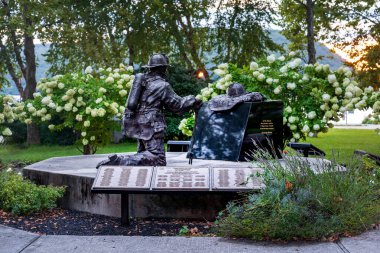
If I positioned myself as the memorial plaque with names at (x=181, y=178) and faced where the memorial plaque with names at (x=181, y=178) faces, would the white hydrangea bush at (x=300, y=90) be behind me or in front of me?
behind

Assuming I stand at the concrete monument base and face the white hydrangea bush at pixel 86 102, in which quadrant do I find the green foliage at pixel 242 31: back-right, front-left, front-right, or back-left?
front-right

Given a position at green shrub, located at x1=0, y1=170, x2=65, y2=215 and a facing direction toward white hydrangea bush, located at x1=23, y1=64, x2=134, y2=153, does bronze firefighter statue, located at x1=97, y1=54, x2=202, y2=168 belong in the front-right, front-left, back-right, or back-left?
front-right

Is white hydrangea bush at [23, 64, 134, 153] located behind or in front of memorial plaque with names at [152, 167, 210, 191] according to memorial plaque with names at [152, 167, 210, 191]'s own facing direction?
behind

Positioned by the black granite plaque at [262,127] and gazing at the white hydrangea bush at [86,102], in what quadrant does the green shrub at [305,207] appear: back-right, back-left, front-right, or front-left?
back-left

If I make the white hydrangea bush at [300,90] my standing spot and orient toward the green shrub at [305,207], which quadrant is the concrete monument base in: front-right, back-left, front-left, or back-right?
front-right

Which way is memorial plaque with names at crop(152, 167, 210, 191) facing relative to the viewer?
toward the camera

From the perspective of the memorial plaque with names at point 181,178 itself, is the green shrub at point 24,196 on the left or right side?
on its right

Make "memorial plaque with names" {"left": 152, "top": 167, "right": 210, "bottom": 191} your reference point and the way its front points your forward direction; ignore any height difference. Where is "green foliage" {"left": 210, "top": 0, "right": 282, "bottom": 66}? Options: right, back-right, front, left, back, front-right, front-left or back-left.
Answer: back
